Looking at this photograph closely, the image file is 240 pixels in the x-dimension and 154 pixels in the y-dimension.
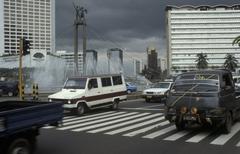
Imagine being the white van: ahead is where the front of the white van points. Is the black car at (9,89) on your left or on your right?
on your right

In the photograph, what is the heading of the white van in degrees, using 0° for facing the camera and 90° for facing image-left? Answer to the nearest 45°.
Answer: approximately 45°

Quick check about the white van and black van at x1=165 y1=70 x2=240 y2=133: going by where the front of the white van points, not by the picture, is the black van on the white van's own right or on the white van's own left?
on the white van's own left
